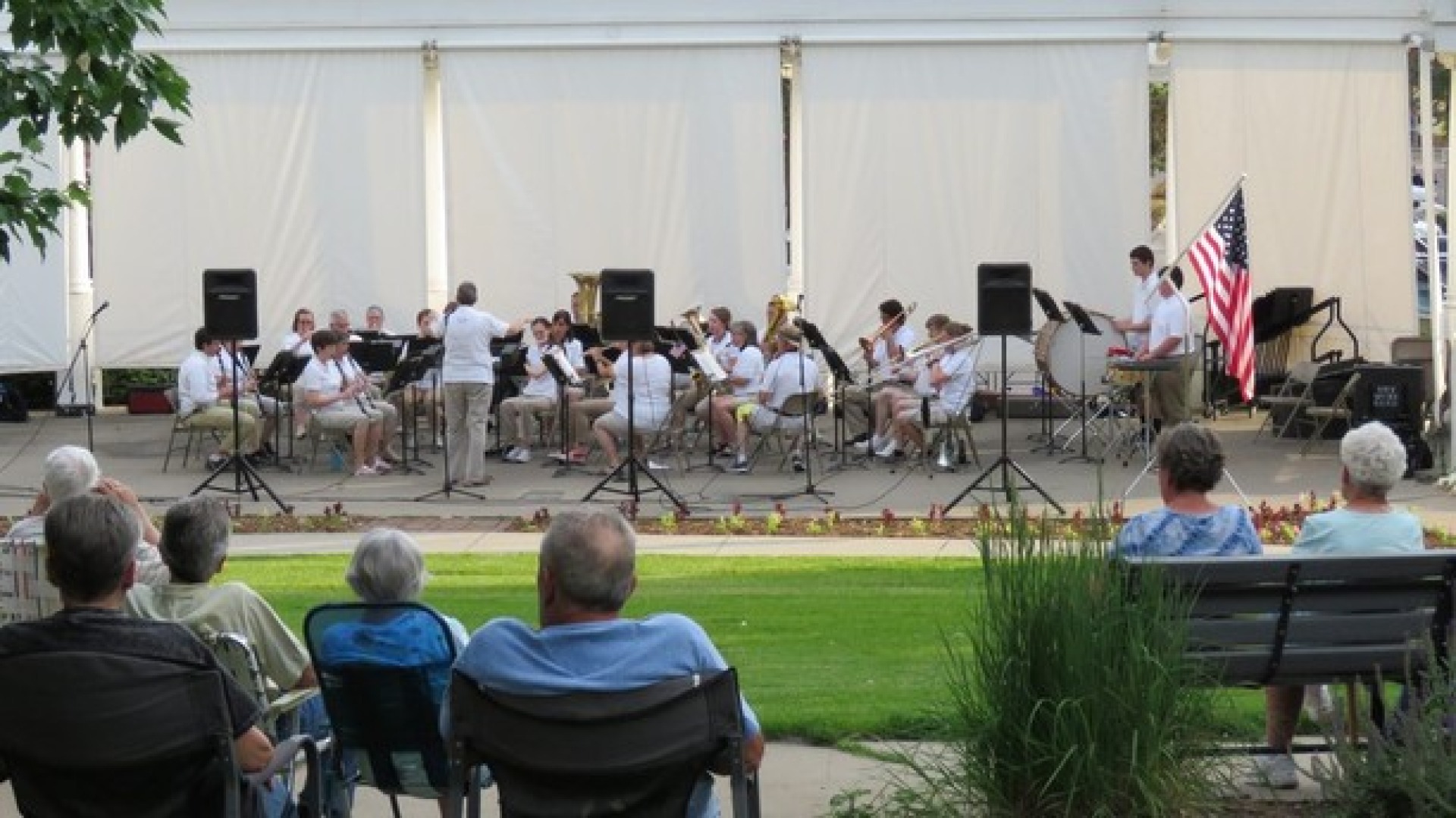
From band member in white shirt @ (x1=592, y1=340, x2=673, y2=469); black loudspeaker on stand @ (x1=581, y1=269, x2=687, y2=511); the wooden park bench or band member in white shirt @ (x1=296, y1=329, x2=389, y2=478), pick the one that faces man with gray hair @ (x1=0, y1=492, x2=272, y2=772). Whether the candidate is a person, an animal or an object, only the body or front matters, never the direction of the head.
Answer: the black loudspeaker on stand

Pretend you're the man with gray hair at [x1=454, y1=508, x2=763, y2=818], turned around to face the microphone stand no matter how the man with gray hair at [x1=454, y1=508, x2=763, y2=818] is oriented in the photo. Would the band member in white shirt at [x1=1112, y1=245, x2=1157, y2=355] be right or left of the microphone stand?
right

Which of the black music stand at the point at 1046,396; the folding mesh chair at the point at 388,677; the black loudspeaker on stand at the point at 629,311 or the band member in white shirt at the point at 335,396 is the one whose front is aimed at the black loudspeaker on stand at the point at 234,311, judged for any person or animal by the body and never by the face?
the folding mesh chair

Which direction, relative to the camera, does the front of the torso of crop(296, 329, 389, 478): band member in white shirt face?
to the viewer's right

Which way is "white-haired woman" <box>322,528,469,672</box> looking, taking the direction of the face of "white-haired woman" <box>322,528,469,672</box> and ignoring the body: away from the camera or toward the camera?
away from the camera

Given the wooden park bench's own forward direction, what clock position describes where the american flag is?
The american flag is roughly at 12 o'clock from the wooden park bench.

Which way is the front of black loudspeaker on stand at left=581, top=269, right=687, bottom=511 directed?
toward the camera

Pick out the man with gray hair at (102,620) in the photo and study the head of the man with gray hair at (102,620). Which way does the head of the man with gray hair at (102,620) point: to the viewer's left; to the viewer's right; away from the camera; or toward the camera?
away from the camera

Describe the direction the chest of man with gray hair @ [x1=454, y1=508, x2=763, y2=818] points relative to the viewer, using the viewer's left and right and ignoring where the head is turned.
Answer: facing away from the viewer

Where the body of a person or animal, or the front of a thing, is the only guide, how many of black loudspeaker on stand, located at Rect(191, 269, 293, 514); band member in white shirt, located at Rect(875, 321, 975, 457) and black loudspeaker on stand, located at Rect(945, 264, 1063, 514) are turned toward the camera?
2

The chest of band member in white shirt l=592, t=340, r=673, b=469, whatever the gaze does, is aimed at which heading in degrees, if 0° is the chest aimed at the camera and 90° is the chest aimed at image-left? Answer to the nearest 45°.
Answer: approximately 135°

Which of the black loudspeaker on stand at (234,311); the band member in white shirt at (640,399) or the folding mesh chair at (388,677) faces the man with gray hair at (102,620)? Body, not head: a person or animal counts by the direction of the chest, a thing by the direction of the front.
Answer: the black loudspeaker on stand

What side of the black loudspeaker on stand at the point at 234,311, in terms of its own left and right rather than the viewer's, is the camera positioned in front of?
front

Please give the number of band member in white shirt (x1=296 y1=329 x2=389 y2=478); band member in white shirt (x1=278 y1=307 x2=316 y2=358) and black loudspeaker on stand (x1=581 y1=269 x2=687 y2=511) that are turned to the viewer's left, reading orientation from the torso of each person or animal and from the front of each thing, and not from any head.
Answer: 0

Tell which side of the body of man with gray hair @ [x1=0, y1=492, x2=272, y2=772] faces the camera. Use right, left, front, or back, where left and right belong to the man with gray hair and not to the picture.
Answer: back

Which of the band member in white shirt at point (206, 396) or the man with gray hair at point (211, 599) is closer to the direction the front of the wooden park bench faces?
the band member in white shirt

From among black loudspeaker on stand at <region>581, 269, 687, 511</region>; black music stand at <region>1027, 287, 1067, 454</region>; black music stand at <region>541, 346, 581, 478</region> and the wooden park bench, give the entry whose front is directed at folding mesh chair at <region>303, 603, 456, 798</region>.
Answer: the black loudspeaker on stand

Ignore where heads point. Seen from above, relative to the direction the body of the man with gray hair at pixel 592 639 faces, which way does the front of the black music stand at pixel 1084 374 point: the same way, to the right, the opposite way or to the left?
to the right

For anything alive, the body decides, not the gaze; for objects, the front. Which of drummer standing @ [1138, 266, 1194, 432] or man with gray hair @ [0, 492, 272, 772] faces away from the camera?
the man with gray hair

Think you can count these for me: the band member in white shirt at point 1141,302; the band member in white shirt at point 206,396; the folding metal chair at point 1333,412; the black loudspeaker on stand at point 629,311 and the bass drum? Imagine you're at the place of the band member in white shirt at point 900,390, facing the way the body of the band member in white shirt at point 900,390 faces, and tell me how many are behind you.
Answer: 3
